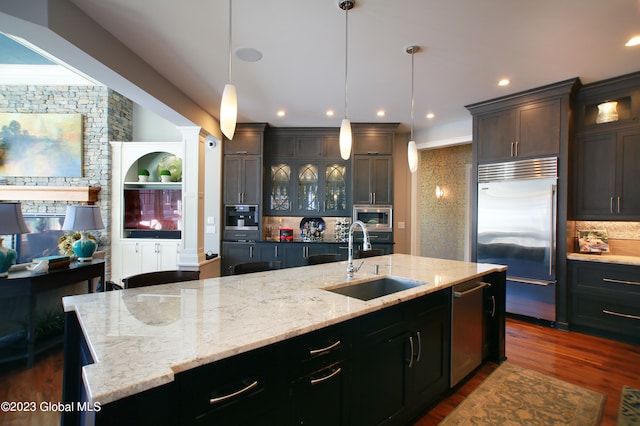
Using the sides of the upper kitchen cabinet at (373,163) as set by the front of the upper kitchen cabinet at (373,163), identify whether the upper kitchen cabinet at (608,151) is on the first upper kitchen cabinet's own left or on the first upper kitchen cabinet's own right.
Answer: on the first upper kitchen cabinet's own left

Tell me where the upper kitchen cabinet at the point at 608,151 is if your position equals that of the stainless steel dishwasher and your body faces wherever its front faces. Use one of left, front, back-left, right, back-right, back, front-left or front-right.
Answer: left

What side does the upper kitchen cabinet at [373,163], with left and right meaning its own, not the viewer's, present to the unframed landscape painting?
right

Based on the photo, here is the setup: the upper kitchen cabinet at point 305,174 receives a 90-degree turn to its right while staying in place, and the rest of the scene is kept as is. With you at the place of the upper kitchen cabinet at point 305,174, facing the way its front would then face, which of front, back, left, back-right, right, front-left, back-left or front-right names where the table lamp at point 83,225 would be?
front-left

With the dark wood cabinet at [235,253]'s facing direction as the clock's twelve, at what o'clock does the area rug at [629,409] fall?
The area rug is roughly at 11 o'clock from the dark wood cabinet.

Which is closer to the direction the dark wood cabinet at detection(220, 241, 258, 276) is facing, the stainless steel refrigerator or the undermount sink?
the undermount sink

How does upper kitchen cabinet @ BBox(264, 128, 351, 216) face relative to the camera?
toward the camera

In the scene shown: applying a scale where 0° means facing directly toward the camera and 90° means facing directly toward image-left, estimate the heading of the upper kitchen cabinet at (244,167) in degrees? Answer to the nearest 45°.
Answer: approximately 0°

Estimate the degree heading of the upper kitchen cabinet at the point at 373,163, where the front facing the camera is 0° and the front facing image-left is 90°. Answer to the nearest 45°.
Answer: approximately 0°

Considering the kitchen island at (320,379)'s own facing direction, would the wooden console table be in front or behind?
behind
